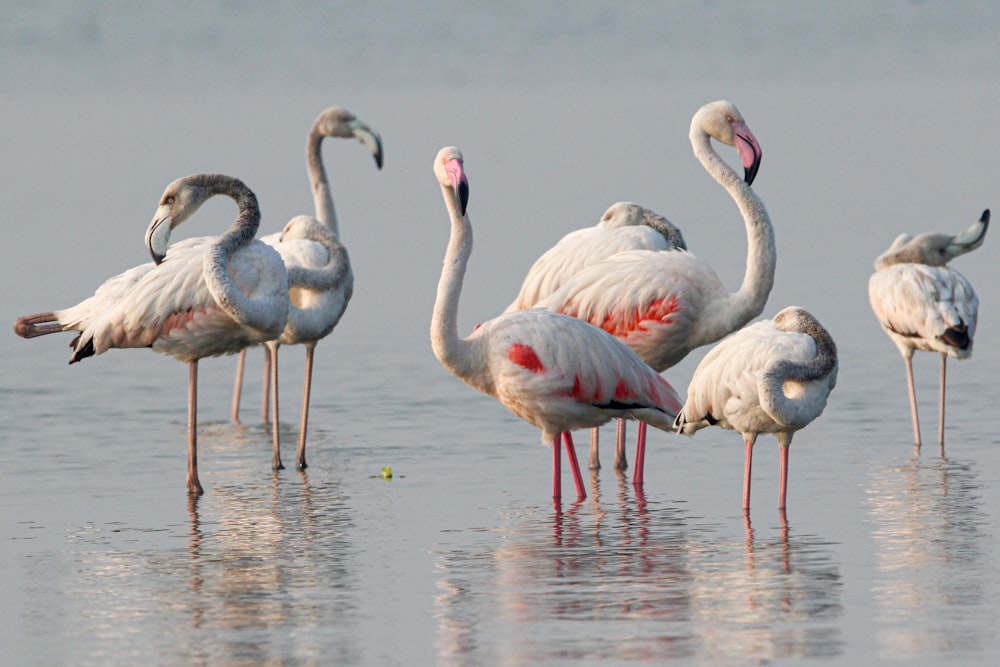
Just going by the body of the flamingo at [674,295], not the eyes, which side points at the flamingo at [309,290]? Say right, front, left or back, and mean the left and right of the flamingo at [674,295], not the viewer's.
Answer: back

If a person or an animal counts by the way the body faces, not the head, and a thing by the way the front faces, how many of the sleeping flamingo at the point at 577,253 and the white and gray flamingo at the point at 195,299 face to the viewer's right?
2

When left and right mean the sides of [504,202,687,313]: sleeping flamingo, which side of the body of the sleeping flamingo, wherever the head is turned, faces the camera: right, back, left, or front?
right

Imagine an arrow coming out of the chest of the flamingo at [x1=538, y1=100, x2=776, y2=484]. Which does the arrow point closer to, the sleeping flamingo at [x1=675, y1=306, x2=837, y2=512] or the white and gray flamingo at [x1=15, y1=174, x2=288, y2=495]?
the sleeping flamingo

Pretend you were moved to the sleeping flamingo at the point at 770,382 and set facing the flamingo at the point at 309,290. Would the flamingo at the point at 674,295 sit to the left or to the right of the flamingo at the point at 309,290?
right

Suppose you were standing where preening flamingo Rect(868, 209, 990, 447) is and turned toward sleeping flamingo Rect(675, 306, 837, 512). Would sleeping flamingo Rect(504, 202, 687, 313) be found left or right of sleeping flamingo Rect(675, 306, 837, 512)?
right

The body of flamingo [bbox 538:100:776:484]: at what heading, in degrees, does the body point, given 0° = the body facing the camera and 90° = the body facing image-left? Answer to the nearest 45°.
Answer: approximately 270°

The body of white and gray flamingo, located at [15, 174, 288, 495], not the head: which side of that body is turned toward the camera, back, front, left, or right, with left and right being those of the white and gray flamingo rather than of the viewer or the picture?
right
